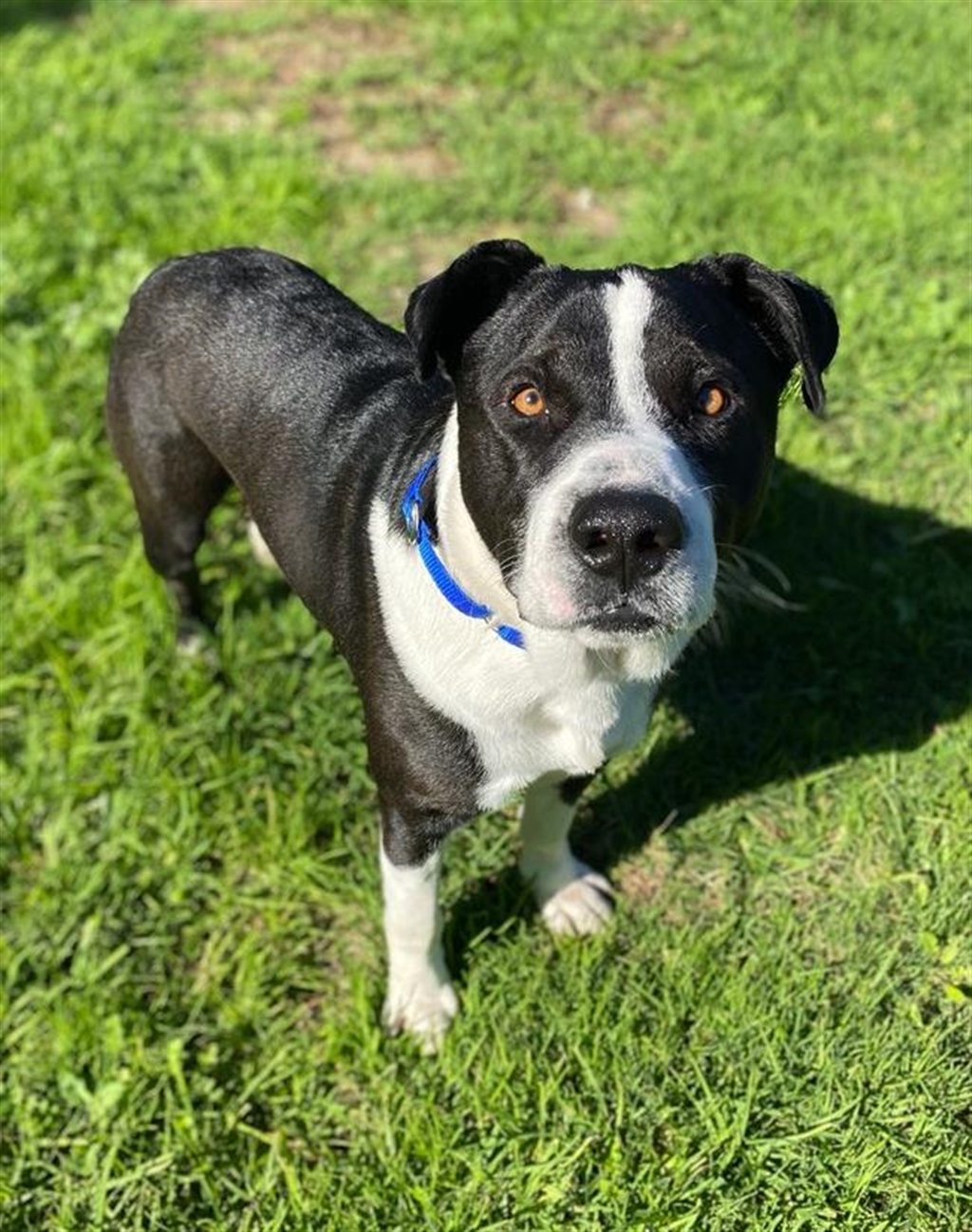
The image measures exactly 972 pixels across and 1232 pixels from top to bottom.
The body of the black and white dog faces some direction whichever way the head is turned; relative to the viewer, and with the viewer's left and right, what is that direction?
facing the viewer and to the right of the viewer
